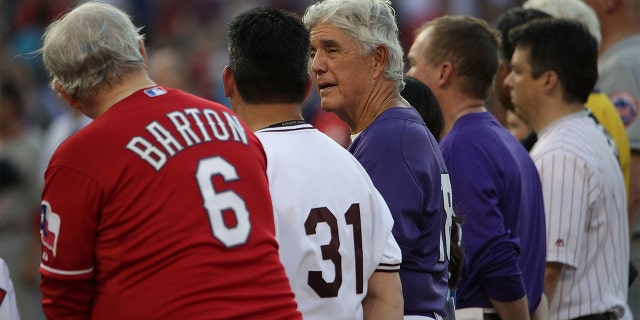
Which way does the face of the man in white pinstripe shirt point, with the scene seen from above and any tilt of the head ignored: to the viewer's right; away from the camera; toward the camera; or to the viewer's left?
to the viewer's left

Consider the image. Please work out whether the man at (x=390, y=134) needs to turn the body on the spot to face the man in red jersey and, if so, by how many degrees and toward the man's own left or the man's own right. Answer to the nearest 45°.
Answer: approximately 45° to the man's own left

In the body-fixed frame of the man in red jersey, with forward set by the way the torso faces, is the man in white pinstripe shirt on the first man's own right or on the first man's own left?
on the first man's own right

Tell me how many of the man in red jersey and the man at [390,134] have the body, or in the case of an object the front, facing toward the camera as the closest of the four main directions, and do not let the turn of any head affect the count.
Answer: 0

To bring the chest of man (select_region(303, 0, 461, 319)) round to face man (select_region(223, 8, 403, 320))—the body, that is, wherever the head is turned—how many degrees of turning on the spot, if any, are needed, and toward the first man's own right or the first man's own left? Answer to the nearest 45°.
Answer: approximately 45° to the first man's own left

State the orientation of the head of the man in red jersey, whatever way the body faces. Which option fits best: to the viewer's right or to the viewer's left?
to the viewer's left

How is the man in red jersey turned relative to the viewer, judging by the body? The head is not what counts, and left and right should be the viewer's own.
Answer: facing away from the viewer and to the left of the viewer
